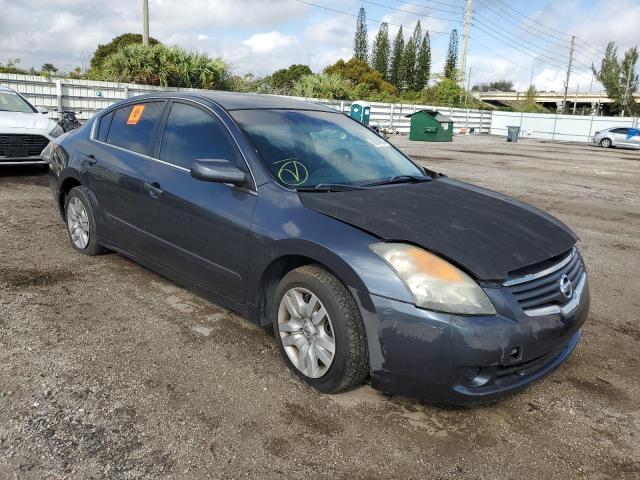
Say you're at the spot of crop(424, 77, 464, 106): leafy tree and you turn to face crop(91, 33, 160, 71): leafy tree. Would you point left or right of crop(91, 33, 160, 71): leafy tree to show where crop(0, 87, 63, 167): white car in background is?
left

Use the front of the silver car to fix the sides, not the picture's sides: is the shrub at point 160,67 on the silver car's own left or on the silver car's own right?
on the silver car's own right

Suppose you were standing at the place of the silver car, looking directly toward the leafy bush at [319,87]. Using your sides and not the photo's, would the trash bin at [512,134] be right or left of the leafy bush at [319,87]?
right
